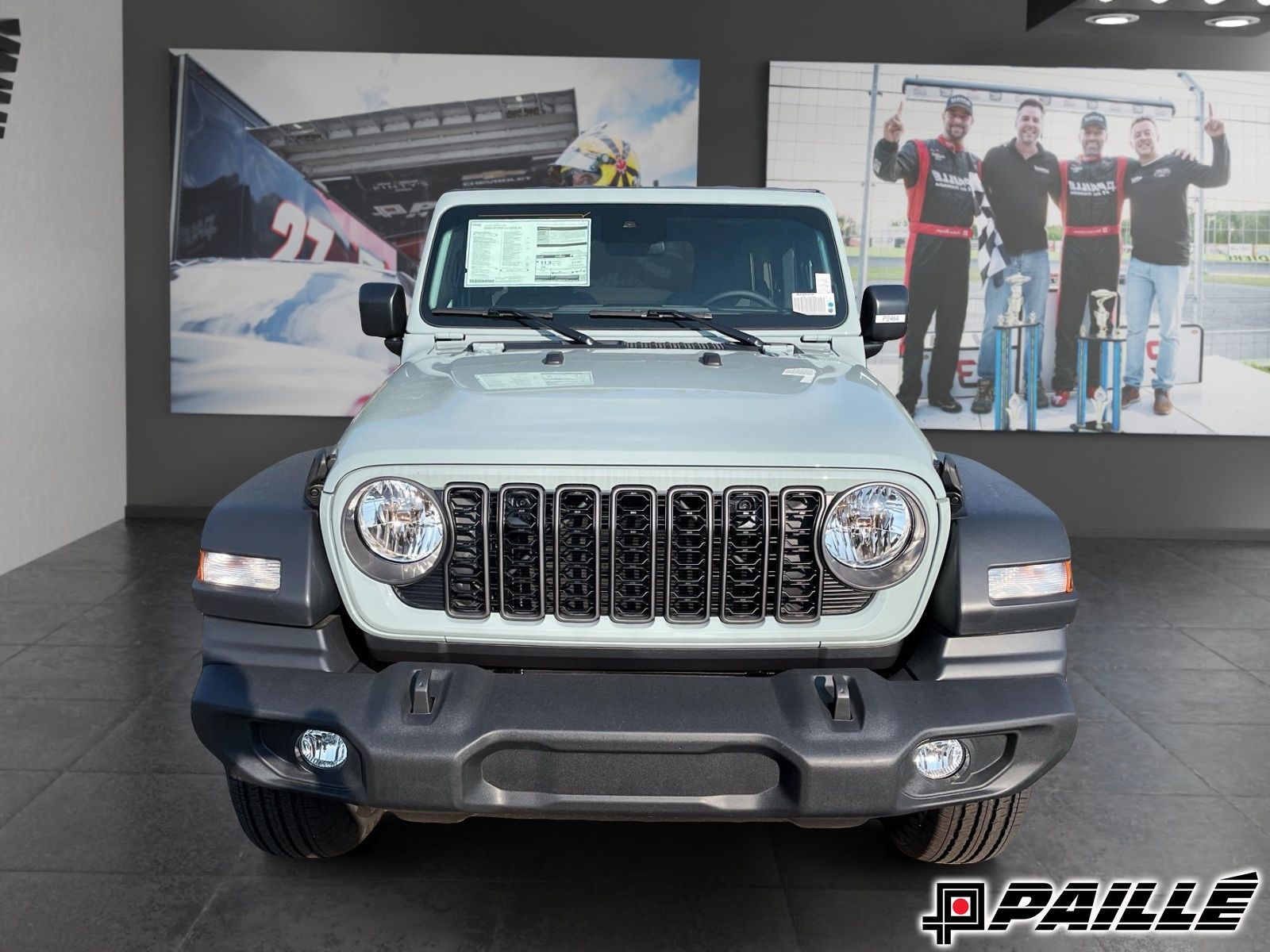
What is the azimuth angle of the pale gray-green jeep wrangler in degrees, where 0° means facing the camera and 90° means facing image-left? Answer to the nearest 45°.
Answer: approximately 0°

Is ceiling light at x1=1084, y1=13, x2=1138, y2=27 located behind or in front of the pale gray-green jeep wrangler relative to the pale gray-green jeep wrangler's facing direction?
behind
